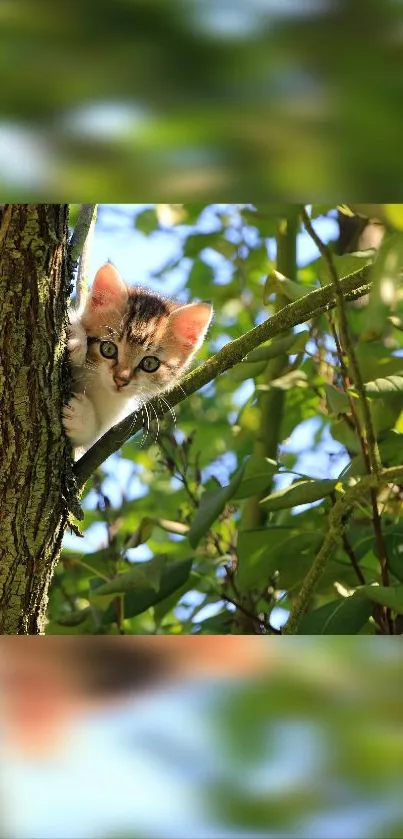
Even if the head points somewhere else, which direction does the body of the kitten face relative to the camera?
toward the camera
